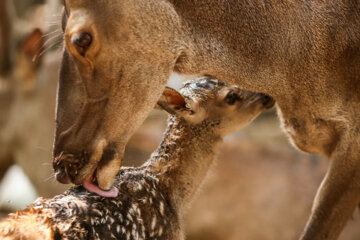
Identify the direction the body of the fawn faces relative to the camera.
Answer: to the viewer's right

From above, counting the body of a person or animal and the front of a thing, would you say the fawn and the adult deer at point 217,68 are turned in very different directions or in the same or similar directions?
very different directions

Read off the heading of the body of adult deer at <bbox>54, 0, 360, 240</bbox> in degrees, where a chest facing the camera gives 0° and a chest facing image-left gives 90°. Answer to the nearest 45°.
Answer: approximately 90°
